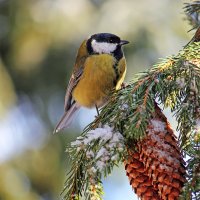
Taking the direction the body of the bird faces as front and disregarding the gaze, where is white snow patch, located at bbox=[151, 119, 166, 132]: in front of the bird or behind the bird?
in front

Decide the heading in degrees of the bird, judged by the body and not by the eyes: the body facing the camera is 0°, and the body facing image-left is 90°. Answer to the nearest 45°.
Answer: approximately 315°
